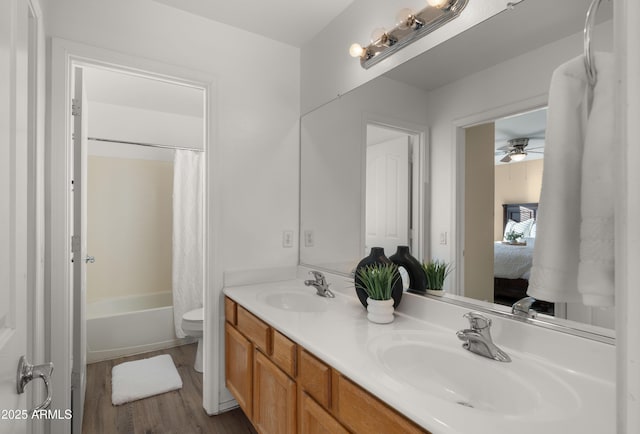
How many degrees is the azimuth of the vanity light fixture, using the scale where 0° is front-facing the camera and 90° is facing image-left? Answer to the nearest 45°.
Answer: approximately 45°

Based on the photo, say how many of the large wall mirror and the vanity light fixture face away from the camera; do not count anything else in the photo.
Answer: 0

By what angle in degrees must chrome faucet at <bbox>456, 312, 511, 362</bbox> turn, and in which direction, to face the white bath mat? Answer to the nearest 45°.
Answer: approximately 45° to its right
